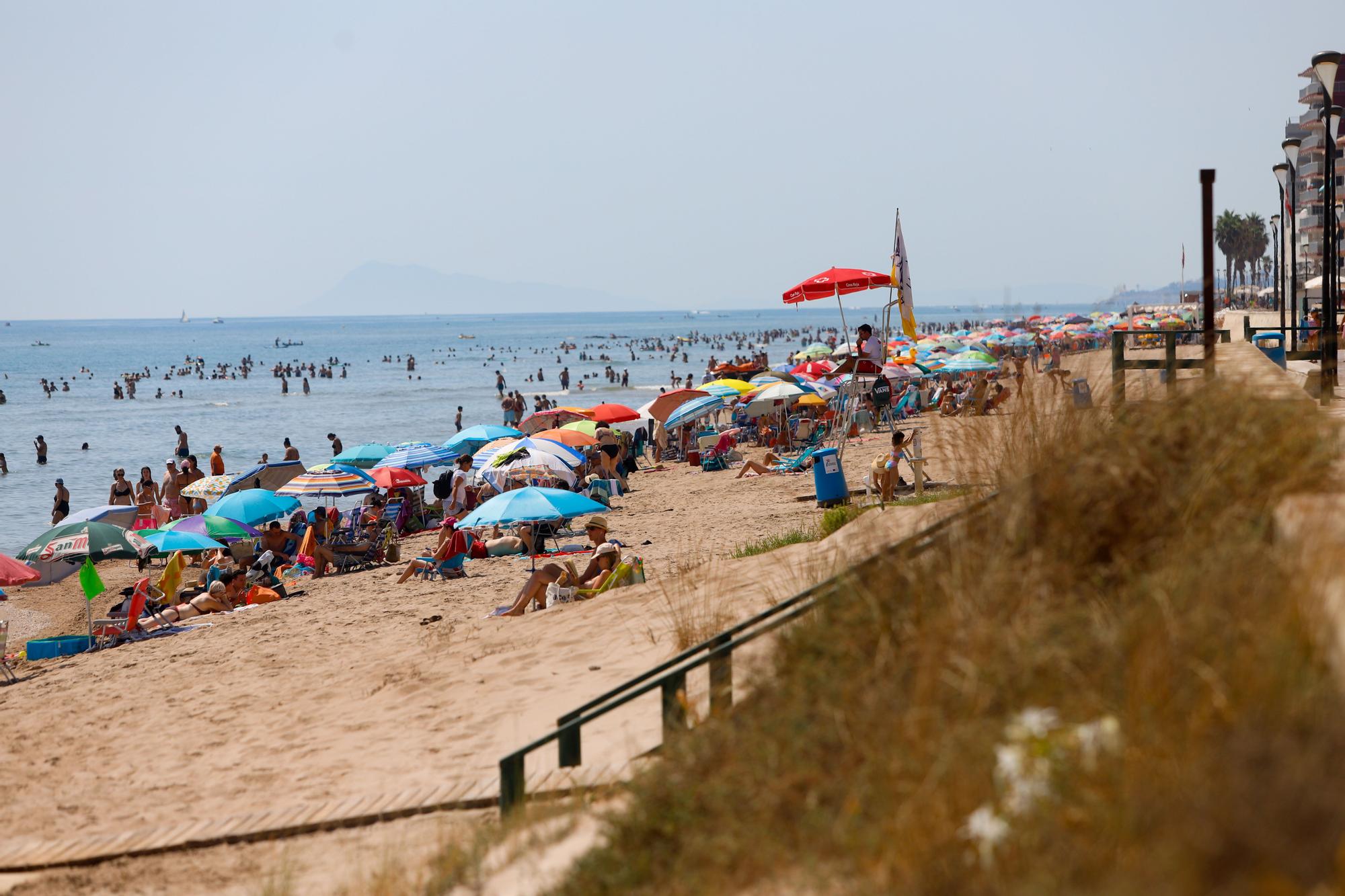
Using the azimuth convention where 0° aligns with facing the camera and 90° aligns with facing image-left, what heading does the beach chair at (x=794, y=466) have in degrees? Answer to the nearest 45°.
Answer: approximately 90°

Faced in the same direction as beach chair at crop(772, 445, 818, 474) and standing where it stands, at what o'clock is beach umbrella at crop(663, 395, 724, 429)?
The beach umbrella is roughly at 2 o'clock from the beach chair.

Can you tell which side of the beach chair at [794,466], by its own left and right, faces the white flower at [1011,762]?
left

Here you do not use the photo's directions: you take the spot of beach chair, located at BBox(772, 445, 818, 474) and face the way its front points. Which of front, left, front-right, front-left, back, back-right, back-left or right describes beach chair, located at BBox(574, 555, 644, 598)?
left

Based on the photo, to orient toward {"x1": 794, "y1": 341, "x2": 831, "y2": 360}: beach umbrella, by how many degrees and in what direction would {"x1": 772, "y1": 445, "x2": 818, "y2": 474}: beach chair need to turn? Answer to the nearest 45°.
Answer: approximately 90° to its right
